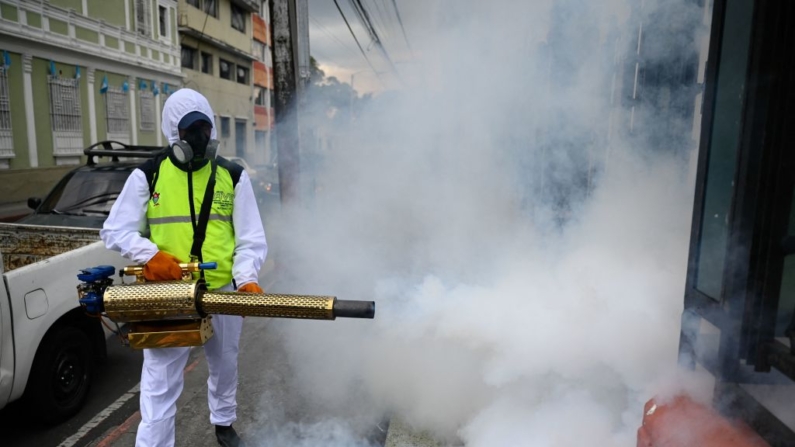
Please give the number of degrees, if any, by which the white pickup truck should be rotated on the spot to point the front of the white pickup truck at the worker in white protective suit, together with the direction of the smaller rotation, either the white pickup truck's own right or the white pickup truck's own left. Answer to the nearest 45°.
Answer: approximately 90° to the white pickup truck's own left

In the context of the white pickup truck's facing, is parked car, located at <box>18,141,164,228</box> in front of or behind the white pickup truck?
behind

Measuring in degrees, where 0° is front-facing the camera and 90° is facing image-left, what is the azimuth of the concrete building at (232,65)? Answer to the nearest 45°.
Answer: approximately 315°

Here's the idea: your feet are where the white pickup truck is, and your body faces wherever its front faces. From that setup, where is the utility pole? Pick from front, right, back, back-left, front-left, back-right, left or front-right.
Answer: back

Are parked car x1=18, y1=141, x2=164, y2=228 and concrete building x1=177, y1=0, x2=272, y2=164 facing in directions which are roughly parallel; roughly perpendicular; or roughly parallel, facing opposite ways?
roughly perpendicular

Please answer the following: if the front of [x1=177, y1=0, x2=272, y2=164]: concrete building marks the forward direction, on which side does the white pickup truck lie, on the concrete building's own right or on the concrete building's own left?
on the concrete building's own right

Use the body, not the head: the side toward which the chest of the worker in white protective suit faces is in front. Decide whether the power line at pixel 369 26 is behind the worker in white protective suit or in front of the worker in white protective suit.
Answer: behind

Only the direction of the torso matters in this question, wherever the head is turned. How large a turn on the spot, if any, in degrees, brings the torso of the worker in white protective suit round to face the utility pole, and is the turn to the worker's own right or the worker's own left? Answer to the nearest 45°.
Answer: approximately 180°
